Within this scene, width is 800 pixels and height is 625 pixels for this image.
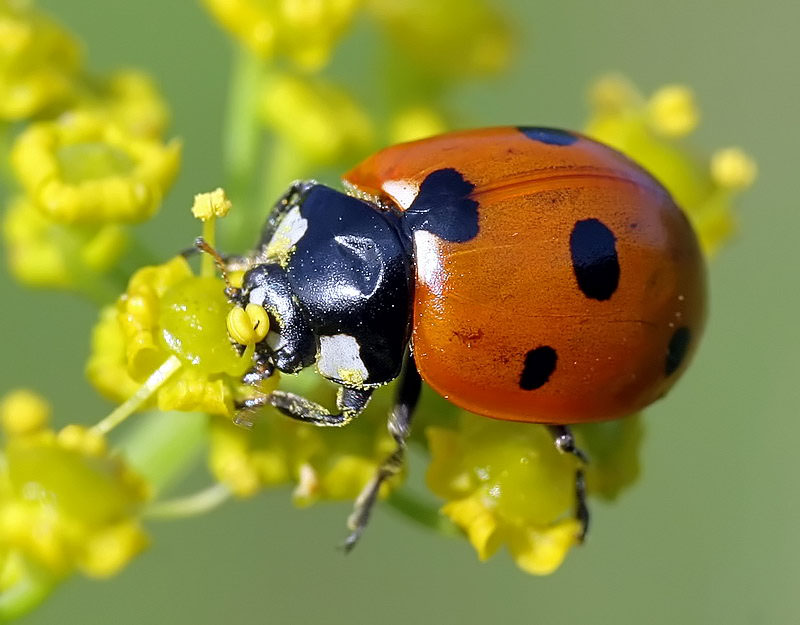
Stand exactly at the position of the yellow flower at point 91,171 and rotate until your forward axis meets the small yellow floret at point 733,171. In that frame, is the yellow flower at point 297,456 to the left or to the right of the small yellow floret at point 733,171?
right

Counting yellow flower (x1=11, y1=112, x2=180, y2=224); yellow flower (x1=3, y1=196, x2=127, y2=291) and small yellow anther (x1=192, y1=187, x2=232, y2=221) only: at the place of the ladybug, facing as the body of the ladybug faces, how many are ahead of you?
3

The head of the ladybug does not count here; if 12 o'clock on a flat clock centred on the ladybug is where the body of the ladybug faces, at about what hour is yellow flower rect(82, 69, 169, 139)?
The yellow flower is roughly at 1 o'clock from the ladybug.

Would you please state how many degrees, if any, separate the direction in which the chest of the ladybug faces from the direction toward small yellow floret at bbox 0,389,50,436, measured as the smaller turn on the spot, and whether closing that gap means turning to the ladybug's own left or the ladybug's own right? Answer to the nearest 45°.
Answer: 0° — it already faces it

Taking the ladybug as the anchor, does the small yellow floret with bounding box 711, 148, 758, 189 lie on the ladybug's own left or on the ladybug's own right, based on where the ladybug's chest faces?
on the ladybug's own right

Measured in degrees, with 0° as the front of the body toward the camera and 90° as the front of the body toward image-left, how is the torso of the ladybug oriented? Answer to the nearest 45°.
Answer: approximately 90°

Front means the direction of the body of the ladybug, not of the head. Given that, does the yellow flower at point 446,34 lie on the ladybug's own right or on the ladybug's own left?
on the ladybug's own right

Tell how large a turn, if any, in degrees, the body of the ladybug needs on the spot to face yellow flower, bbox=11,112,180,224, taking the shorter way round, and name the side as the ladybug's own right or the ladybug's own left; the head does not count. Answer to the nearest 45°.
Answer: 0° — it already faces it

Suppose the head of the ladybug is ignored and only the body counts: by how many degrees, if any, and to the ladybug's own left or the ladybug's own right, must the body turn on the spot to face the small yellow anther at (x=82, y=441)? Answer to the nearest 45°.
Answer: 0° — it already faces it

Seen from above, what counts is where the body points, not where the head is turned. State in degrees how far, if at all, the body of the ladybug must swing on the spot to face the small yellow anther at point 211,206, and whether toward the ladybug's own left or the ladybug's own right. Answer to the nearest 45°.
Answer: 0° — it already faces it

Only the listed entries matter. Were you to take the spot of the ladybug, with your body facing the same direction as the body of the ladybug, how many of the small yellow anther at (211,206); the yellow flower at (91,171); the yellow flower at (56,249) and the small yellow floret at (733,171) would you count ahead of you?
3
